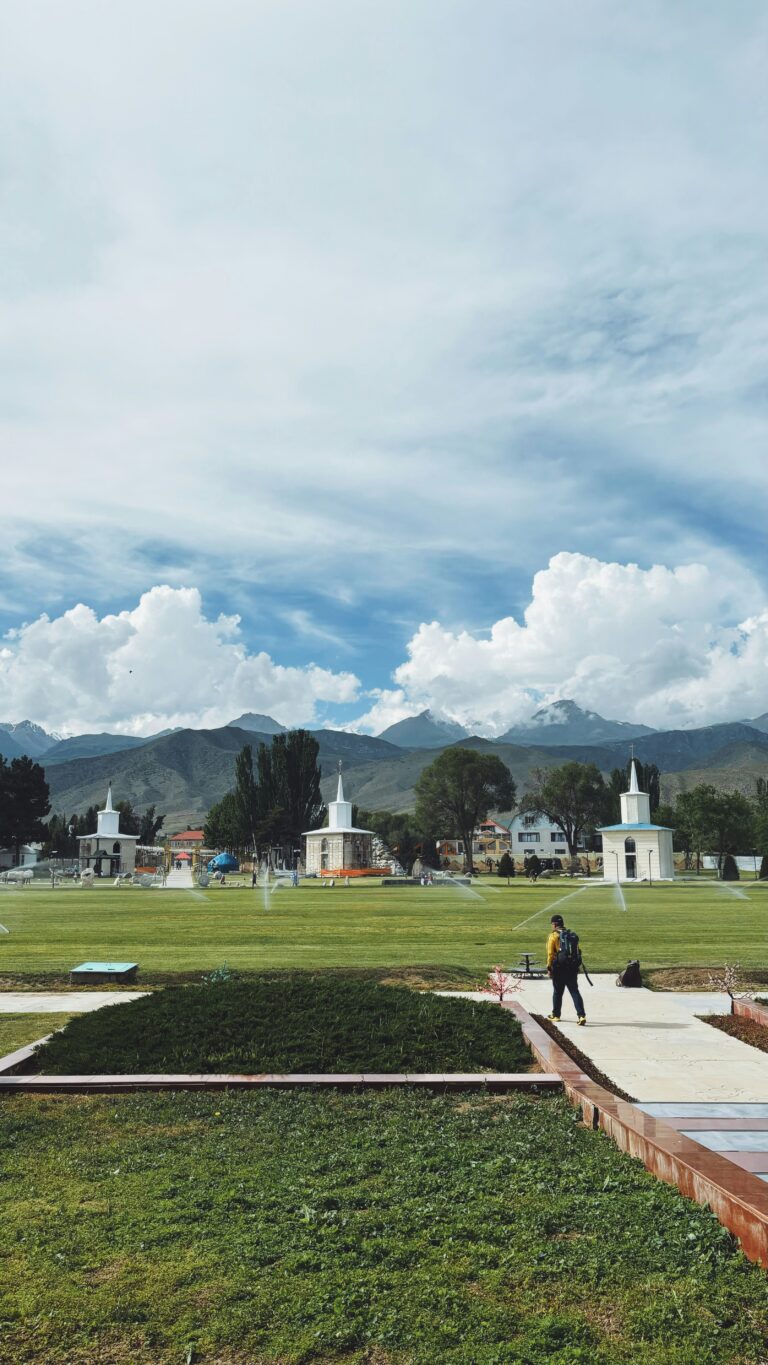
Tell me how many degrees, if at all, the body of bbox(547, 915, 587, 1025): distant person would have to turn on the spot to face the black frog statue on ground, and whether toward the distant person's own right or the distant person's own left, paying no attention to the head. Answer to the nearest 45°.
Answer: approximately 45° to the distant person's own right

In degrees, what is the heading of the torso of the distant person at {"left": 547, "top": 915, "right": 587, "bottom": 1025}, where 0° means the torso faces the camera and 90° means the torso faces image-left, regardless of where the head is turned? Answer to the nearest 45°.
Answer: approximately 135°

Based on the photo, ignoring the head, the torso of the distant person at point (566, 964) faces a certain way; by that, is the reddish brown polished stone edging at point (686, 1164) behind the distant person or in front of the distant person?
behind

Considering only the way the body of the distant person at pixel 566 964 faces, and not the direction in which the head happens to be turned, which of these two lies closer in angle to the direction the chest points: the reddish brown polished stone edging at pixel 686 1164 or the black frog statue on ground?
the black frog statue on ground
